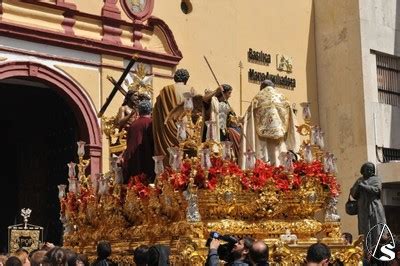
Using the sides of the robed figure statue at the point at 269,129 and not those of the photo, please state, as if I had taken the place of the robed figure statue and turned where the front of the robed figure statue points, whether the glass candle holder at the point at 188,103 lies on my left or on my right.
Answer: on my left

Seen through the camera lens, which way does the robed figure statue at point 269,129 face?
facing away from the viewer
